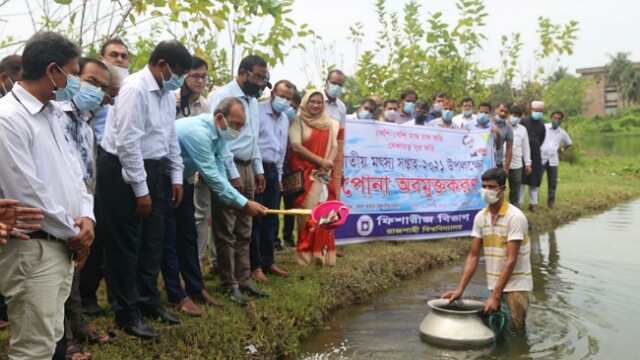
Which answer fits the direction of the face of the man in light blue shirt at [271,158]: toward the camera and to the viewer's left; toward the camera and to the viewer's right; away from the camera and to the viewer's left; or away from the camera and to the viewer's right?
toward the camera and to the viewer's right

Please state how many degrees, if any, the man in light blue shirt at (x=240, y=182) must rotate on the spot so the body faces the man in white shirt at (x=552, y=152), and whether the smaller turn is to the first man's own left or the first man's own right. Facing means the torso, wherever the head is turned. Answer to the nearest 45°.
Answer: approximately 90° to the first man's own left

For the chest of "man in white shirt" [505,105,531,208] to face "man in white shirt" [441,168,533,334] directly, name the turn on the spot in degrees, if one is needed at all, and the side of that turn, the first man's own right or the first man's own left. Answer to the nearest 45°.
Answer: approximately 45° to the first man's own left

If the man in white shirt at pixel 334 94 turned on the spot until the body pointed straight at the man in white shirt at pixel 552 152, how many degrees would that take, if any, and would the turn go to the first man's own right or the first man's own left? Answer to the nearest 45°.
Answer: approximately 135° to the first man's own left

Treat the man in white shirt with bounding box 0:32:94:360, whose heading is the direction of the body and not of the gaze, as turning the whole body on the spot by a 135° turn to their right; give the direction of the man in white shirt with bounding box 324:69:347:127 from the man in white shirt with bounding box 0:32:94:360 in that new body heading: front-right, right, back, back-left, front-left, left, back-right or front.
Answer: back-right

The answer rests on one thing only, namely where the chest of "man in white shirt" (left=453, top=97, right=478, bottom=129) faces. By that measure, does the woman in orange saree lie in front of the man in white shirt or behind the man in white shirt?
in front

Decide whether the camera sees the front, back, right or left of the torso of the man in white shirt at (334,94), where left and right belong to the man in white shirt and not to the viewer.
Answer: front

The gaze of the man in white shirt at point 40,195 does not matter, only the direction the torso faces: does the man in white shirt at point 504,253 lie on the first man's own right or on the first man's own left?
on the first man's own left

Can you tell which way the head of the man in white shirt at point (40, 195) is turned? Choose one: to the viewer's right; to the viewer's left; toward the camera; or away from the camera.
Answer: to the viewer's right

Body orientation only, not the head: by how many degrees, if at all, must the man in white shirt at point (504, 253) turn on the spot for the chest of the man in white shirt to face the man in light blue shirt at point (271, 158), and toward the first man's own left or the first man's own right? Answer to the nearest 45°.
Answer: approximately 45° to the first man's own right

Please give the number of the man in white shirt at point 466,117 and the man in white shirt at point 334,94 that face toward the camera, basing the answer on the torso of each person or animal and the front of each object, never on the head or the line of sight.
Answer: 2

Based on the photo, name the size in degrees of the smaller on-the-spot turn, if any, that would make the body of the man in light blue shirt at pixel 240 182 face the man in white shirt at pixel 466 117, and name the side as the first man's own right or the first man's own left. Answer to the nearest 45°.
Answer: approximately 90° to the first man's own left
